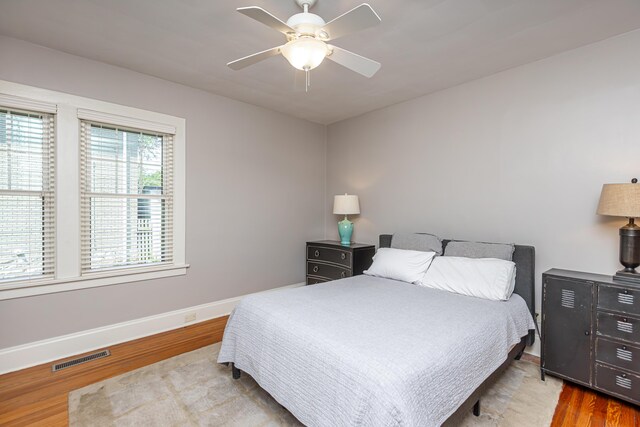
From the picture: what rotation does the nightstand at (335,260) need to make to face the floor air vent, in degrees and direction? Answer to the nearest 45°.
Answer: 0° — it already faces it

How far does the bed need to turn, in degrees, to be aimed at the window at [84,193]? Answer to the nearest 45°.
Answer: approximately 45° to its right

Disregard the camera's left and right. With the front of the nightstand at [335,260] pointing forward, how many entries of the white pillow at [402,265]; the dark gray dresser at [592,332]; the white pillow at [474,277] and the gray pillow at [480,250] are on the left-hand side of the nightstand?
4

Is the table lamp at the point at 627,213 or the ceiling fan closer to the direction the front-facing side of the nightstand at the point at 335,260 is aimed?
the ceiling fan

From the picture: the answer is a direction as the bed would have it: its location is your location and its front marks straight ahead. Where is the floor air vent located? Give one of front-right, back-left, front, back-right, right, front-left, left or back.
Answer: front-right

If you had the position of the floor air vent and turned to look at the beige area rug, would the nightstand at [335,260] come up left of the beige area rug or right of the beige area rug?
left

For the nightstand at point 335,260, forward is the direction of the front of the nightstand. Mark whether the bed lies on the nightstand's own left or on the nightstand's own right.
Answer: on the nightstand's own left

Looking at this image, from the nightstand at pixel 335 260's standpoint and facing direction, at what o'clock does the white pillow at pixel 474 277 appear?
The white pillow is roughly at 9 o'clock from the nightstand.

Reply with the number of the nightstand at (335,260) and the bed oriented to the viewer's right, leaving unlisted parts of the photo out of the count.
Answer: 0

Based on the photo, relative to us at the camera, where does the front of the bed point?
facing the viewer and to the left of the viewer

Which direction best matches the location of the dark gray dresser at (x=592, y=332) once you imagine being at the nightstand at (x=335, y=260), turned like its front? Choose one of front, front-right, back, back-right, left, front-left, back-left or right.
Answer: left

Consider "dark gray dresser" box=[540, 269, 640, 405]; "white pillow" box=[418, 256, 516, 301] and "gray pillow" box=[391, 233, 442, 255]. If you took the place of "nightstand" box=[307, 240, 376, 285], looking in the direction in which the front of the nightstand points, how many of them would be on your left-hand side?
3
